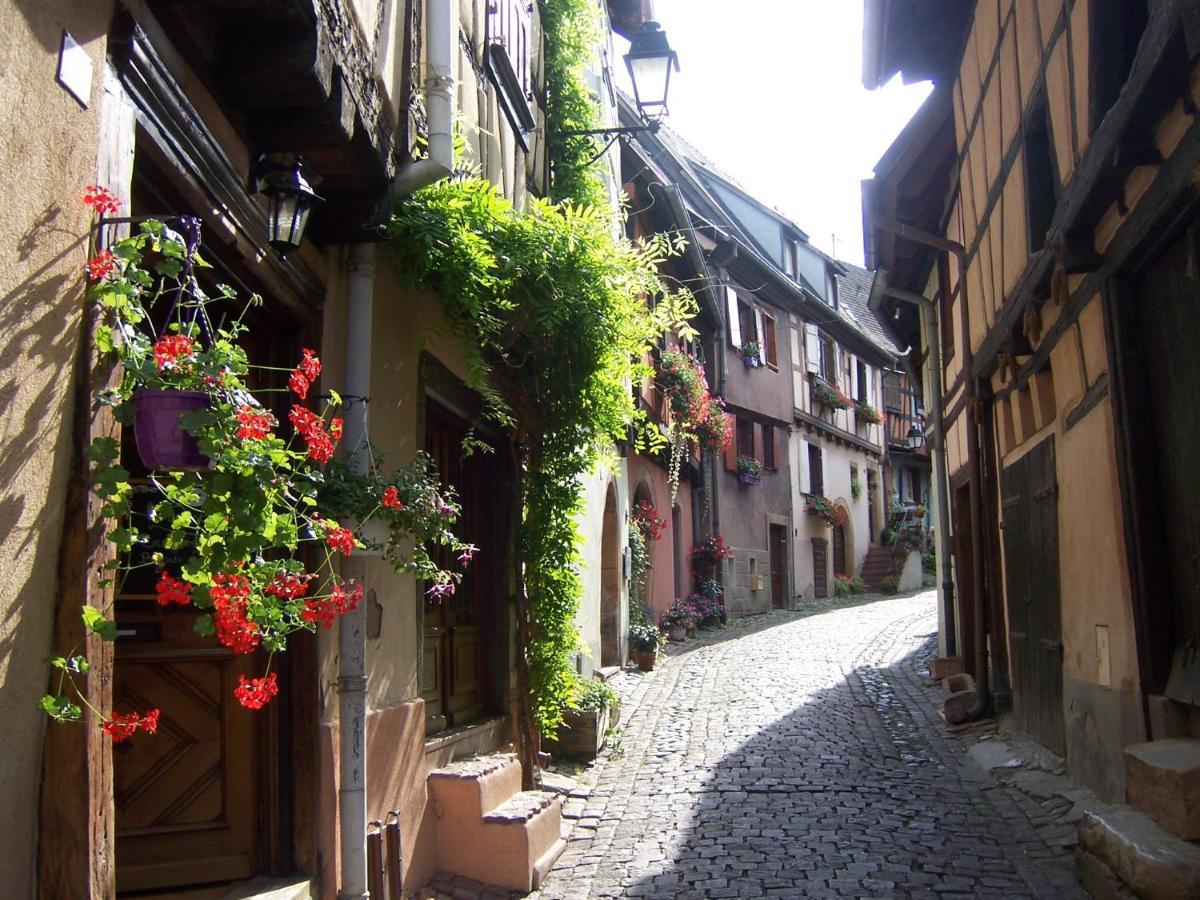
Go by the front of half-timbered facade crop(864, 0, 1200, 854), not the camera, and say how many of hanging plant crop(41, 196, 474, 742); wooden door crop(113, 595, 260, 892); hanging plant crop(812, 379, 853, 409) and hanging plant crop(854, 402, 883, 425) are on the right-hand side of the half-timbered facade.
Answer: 2

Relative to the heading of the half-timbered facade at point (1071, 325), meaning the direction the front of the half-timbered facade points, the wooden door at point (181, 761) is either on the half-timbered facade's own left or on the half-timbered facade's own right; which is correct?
on the half-timbered facade's own left

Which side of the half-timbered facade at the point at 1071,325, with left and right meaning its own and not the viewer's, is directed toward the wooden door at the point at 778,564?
right

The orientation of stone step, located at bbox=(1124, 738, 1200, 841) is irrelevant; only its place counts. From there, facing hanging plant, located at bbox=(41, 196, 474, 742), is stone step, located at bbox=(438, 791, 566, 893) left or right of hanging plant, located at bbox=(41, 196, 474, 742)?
right

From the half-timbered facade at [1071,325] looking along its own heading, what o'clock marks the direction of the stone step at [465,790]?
The stone step is roughly at 11 o'clock from the half-timbered facade.

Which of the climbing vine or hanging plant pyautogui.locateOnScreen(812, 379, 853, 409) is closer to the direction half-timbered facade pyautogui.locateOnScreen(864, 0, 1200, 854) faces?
the climbing vine

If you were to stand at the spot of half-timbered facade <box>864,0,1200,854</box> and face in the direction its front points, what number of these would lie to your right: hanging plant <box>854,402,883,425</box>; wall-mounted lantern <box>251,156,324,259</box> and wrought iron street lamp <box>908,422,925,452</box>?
2

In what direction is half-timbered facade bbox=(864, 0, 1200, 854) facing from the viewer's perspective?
to the viewer's left

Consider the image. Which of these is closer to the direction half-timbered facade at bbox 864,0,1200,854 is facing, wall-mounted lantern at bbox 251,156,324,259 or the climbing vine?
the climbing vine

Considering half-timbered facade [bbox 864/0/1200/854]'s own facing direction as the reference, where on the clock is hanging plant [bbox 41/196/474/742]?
The hanging plant is roughly at 10 o'clock from the half-timbered facade.

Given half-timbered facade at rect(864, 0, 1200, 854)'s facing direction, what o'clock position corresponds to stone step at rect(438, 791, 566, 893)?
The stone step is roughly at 11 o'clock from the half-timbered facade.
